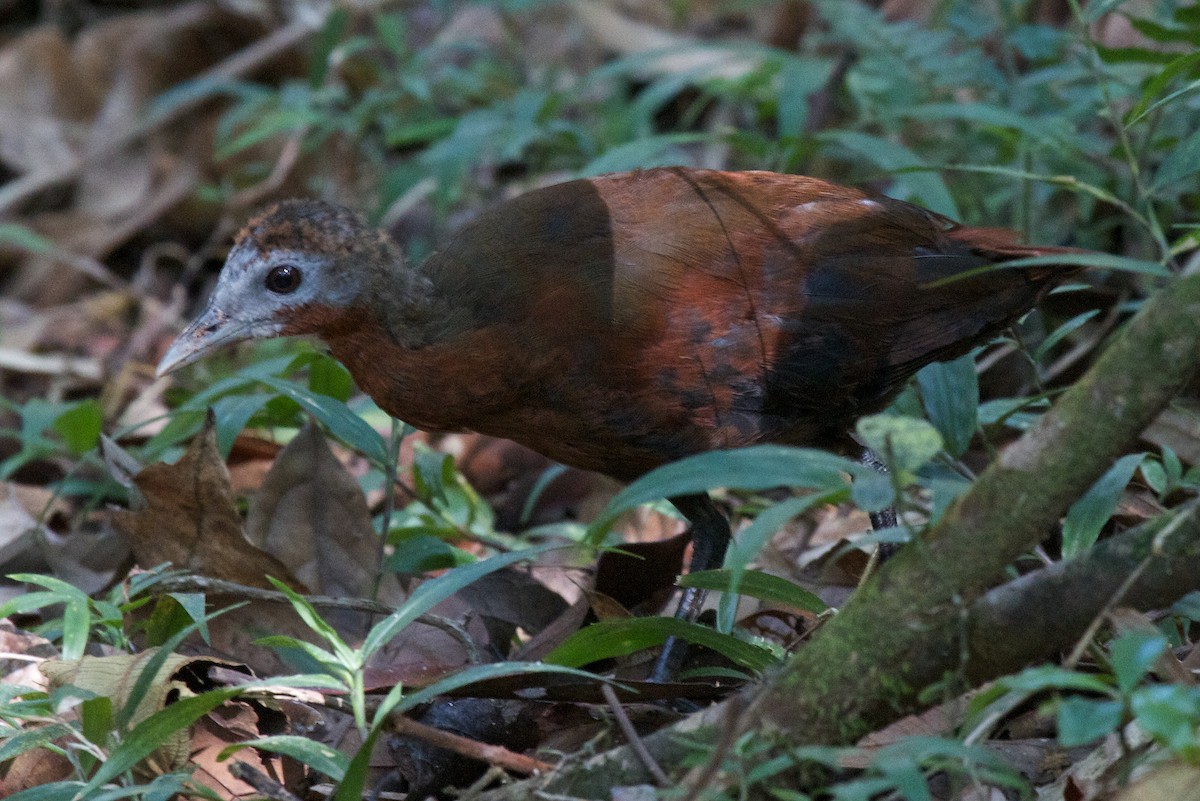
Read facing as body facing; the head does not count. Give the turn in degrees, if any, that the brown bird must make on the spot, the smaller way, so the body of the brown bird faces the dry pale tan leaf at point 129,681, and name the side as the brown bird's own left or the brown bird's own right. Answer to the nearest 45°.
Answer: approximately 45° to the brown bird's own left

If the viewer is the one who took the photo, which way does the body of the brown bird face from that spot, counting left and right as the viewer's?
facing to the left of the viewer

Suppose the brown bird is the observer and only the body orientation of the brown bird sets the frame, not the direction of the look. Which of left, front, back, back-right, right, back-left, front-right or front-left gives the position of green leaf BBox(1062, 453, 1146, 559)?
back-left

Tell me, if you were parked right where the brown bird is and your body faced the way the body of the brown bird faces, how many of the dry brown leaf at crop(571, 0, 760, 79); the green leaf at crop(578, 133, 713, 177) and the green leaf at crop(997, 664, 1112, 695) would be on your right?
2

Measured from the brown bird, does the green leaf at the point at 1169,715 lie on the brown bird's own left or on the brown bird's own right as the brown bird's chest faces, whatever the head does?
on the brown bird's own left

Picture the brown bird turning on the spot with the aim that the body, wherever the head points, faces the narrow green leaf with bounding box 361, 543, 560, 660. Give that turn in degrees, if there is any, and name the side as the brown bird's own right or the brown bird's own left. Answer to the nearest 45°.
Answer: approximately 90° to the brown bird's own left

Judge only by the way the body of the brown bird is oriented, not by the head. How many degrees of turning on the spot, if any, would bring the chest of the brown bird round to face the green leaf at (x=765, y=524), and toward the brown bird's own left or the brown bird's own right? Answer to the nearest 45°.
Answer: approximately 90° to the brown bird's own left

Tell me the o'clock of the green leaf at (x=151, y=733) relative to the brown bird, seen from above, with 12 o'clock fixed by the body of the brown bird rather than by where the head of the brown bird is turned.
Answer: The green leaf is roughly at 10 o'clock from the brown bird.

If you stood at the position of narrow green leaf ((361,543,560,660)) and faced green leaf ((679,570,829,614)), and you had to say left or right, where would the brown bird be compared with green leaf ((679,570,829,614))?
left

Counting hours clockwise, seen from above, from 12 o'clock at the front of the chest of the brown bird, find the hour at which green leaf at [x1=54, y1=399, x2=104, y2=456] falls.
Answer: The green leaf is roughly at 1 o'clock from the brown bird.

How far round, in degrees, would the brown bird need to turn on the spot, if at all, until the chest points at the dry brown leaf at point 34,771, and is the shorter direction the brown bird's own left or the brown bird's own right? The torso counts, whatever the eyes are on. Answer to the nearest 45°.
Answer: approximately 45° to the brown bird's own left
